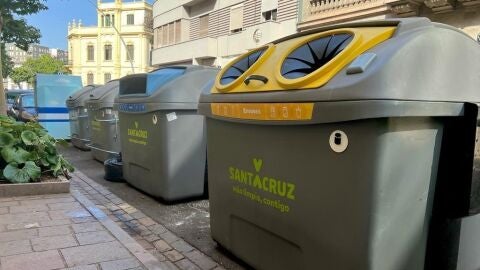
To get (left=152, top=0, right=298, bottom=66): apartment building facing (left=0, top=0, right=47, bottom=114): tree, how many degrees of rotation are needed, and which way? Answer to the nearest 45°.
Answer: approximately 45° to its right

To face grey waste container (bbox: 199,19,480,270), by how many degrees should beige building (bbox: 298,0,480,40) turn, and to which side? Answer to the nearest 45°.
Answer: approximately 45° to its left

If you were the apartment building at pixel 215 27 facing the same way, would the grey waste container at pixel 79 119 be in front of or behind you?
in front

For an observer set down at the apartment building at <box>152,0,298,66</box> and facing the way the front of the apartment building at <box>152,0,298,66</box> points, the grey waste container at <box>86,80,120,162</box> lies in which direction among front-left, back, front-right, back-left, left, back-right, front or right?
front-left

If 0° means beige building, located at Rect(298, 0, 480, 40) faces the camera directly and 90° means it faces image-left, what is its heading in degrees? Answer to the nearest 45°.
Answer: approximately 45°

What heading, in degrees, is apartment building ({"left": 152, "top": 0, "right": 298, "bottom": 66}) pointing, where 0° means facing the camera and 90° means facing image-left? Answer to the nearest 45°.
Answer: approximately 45°

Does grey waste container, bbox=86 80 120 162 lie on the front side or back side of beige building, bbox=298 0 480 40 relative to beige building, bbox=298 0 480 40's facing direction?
on the front side

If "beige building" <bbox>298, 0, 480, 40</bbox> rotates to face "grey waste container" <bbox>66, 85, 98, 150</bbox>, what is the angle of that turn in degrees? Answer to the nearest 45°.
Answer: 0° — it already faces it

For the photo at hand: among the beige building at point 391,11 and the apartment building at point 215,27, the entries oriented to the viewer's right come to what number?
0

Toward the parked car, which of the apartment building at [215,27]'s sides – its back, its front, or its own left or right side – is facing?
front

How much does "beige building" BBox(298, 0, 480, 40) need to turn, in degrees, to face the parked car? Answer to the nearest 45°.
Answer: approximately 45° to its right
